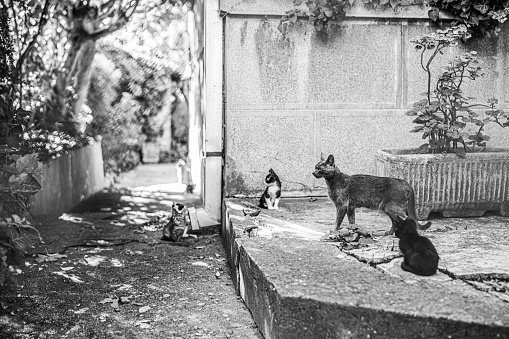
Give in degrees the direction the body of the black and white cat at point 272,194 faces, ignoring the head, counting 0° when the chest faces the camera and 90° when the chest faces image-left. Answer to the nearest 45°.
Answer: approximately 315°

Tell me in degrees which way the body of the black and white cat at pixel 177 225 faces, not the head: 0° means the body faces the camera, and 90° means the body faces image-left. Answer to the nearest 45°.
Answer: approximately 315°

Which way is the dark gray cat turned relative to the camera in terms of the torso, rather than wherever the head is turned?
to the viewer's left

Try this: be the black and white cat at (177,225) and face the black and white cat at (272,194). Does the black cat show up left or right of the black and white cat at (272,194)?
right

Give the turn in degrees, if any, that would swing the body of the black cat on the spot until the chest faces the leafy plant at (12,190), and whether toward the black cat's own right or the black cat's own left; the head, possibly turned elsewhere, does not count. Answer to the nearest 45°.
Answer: approximately 45° to the black cat's own left
